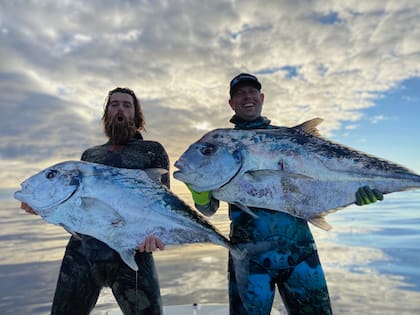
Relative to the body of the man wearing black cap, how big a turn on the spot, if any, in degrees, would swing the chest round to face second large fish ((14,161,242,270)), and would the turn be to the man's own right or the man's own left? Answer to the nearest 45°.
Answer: approximately 45° to the man's own right

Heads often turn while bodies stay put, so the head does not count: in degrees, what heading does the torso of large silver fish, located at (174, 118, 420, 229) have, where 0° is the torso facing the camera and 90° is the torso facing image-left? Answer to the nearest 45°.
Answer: approximately 90°

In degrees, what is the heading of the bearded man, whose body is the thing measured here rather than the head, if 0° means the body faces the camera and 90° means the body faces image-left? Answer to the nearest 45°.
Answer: approximately 0°

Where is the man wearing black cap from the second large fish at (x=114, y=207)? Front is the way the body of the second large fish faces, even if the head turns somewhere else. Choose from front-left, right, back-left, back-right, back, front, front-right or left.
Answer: back

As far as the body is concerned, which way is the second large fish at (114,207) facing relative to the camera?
to the viewer's left
